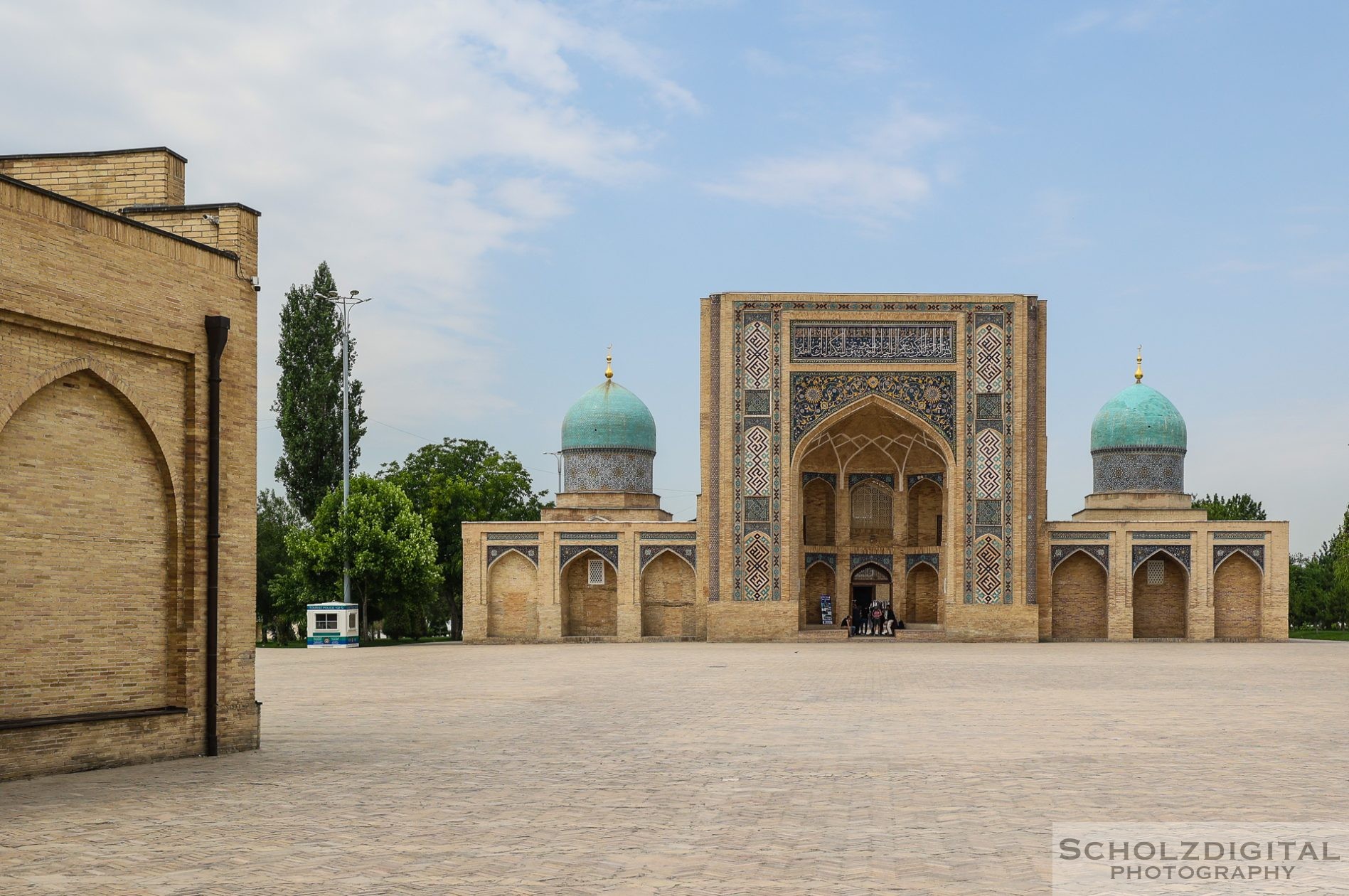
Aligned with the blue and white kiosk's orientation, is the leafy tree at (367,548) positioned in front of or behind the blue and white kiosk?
behind

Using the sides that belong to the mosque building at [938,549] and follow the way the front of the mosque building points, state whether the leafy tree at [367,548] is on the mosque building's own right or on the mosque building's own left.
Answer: on the mosque building's own right

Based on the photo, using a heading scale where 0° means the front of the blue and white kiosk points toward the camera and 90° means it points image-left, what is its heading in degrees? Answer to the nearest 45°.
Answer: approximately 0°

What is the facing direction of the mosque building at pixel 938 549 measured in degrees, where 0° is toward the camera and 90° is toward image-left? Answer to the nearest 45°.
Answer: approximately 0°

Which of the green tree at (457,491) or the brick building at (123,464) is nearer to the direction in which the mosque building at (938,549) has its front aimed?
the brick building

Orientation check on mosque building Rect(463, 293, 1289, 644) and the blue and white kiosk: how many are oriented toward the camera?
2

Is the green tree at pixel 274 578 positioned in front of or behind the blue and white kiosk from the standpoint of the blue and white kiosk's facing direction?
behind
